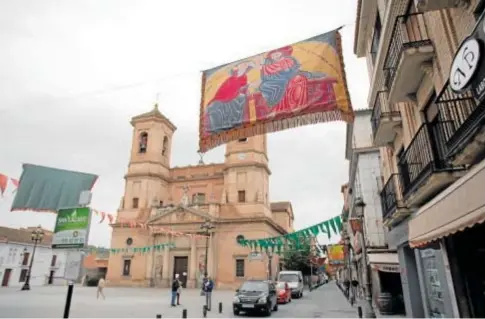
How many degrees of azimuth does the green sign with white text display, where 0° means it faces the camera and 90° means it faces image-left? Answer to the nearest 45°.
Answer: approximately 0°

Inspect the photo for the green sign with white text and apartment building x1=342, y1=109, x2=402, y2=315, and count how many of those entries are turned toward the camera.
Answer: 1

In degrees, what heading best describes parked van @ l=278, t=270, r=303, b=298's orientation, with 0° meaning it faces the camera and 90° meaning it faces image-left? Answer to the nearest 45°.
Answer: approximately 45°

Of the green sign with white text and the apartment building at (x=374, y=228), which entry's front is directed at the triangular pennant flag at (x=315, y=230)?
the apartment building

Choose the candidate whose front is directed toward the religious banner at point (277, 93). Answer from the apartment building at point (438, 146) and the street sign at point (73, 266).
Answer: the apartment building

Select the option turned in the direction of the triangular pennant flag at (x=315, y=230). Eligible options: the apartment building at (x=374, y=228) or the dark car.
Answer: the apartment building

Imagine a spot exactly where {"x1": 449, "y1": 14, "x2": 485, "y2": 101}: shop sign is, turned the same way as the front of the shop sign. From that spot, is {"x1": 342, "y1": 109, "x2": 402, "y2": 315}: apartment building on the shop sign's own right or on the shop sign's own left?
on the shop sign's own right

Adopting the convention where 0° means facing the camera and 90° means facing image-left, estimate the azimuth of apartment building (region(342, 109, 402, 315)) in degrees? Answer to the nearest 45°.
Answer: approximately 90°

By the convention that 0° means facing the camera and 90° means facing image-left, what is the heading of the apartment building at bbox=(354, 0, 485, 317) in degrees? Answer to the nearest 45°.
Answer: approximately 45°
